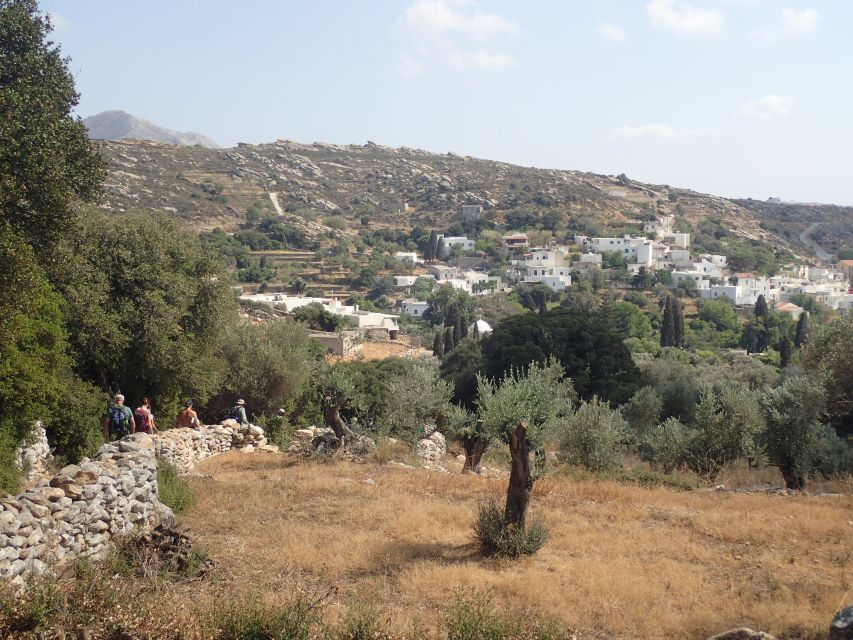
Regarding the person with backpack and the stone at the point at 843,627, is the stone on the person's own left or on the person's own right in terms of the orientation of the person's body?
on the person's own right

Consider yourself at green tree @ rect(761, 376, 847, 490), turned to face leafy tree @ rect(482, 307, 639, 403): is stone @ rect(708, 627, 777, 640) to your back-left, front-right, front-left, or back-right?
back-left

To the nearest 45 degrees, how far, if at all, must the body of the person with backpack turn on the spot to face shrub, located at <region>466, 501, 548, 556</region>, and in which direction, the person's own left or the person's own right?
approximately 90° to the person's own right
